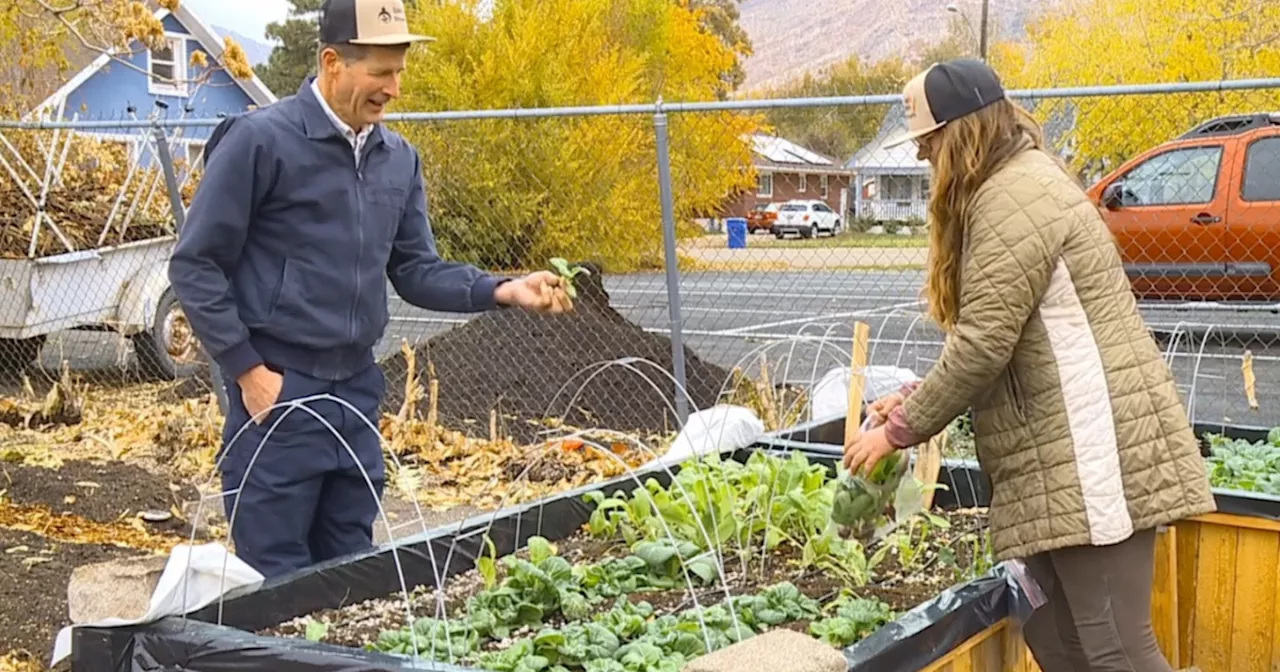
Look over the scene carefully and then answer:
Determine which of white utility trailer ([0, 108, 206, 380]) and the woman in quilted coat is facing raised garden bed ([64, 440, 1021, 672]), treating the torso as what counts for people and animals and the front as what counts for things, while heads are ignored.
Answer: the woman in quilted coat

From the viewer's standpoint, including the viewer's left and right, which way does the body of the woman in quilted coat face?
facing to the left of the viewer

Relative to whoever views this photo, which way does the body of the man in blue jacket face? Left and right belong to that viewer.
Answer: facing the viewer and to the right of the viewer

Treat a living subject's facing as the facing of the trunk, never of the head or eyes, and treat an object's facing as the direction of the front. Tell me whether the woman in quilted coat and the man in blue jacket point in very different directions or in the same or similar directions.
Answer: very different directions

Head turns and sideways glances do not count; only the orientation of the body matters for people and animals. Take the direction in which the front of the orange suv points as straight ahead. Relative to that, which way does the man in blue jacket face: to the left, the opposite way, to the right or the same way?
the opposite way

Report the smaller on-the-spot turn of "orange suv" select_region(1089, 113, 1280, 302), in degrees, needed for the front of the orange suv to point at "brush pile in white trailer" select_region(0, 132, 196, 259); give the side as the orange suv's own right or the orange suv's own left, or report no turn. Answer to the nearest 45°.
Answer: approximately 45° to the orange suv's own left

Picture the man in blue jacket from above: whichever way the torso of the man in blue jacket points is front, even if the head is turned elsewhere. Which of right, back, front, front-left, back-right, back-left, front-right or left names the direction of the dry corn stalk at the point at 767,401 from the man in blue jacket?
left

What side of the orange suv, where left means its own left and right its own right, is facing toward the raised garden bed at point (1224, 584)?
left

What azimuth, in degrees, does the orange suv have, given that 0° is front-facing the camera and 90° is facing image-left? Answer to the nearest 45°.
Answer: approximately 90°

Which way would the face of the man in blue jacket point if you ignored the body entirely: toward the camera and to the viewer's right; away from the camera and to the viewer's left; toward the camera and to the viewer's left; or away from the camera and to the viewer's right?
toward the camera and to the viewer's right

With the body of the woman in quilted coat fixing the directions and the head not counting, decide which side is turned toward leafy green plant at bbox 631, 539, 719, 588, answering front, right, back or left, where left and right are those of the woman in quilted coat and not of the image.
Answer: front
